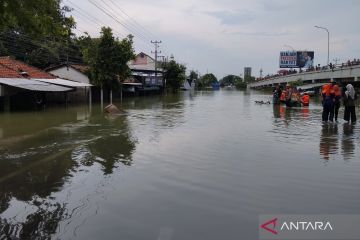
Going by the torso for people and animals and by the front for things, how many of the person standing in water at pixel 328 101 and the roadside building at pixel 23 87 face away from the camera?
1

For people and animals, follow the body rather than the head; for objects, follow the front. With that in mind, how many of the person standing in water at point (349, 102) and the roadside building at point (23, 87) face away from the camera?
1

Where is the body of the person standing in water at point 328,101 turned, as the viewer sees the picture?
away from the camera

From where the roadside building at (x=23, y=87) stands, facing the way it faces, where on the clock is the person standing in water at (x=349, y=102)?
The person standing in water is roughly at 12 o'clock from the roadside building.

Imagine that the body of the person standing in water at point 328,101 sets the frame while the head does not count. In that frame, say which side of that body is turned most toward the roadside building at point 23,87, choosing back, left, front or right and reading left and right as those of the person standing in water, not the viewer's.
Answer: left

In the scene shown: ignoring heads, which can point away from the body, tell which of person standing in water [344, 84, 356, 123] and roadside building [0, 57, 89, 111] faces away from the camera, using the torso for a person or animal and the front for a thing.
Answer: the person standing in water

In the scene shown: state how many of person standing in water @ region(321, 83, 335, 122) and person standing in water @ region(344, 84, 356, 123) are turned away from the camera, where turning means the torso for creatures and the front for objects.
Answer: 2

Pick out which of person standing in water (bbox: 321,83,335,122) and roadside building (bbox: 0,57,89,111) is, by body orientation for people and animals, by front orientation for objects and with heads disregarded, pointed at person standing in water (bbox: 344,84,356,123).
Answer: the roadside building

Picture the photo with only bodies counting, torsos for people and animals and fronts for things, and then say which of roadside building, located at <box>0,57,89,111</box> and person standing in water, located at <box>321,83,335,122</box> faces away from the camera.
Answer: the person standing in water

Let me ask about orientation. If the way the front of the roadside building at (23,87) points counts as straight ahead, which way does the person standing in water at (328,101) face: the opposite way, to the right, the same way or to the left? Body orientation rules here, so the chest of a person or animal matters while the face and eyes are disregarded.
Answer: to the left

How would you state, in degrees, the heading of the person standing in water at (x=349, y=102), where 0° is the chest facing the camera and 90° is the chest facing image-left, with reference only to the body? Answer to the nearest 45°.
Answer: approximately 180°

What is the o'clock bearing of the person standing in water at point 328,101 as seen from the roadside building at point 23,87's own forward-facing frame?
The person standing in water is roughly at 12 o'clock from the roadside building.
